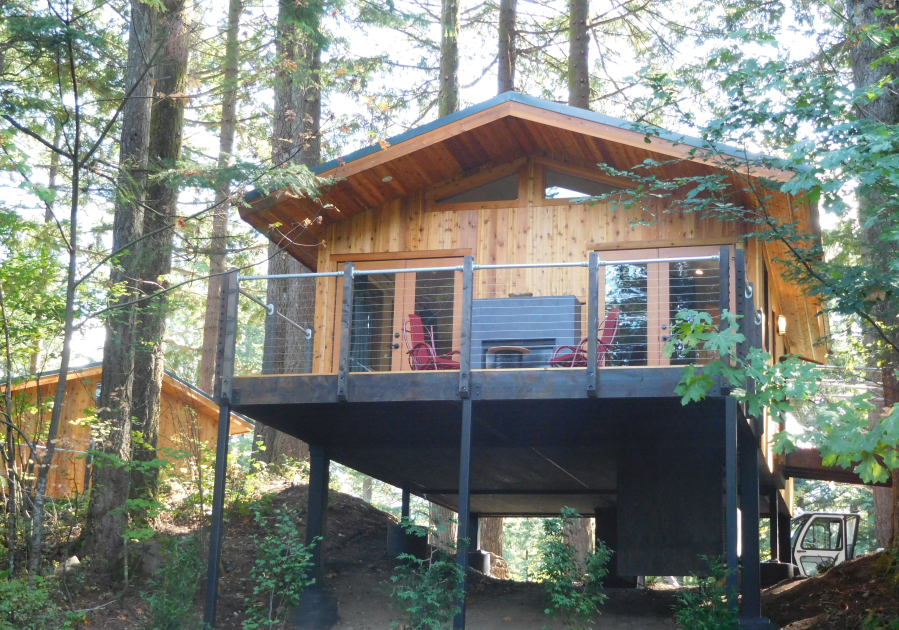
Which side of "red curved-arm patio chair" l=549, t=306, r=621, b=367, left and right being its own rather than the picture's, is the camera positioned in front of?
left

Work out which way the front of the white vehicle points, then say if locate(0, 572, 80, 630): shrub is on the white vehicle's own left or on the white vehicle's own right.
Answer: on the white vehicle's own left

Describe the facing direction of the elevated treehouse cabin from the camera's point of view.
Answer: facing the viewer

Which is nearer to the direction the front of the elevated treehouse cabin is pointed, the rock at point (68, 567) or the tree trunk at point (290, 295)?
the rock

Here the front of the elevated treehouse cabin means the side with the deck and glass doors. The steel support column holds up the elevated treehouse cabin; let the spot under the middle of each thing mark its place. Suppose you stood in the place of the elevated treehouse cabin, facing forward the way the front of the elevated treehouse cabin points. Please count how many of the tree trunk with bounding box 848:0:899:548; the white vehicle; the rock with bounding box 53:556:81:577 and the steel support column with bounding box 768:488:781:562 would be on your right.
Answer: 1

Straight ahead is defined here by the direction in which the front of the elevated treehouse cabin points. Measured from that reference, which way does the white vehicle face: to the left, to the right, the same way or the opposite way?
to the right

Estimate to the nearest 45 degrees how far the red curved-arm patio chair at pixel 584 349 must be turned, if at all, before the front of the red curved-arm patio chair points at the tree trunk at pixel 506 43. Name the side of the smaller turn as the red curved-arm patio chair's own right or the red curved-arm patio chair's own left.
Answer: approximately 90° to the red curved-arm patio chair's own right

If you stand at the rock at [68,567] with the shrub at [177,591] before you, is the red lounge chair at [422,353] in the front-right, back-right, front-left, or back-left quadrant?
front-left

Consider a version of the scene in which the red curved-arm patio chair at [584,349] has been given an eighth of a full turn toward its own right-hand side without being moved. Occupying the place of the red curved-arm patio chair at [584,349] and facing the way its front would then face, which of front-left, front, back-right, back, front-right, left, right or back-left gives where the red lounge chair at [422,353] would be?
front-left

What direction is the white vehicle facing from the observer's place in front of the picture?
facing to the left of the viewer

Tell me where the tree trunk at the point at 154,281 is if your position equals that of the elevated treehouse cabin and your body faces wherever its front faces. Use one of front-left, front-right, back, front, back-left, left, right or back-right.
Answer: right

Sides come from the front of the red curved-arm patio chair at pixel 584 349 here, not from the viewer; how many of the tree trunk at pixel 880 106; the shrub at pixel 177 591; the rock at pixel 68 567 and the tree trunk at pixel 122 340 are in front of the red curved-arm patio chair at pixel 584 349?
3

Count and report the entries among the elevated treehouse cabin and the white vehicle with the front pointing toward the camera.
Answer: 1

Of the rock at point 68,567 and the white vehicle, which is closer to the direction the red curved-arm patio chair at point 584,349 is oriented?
the rock
